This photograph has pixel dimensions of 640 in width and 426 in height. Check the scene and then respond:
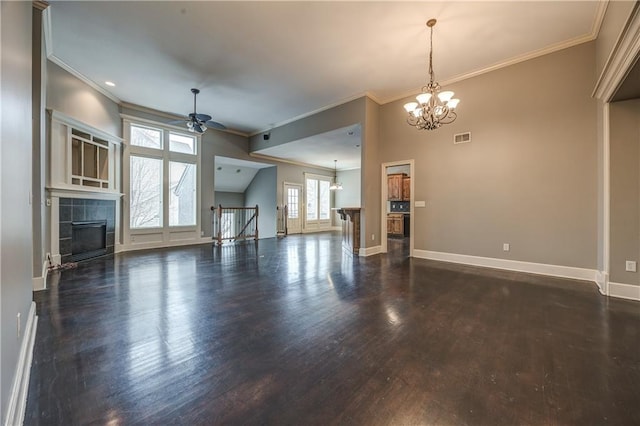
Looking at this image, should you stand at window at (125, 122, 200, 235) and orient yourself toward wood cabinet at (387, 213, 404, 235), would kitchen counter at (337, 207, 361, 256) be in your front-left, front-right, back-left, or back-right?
front-right

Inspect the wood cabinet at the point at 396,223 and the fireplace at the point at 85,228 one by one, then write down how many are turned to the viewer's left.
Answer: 0

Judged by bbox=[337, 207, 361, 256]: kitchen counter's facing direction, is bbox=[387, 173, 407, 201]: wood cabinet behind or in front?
behind

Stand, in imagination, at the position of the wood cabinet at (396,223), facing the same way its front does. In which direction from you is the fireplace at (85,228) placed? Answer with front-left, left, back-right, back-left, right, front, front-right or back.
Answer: front-right

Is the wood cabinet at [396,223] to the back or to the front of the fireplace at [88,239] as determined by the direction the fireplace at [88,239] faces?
to the front

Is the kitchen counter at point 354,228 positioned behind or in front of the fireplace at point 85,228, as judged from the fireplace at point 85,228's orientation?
in front

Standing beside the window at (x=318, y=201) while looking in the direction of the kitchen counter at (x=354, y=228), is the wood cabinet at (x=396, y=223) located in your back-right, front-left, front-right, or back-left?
front-left

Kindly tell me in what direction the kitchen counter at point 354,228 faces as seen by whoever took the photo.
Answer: facing the viewer and to the left of the viewer

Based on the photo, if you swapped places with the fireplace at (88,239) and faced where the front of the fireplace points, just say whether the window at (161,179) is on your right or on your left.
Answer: on your left

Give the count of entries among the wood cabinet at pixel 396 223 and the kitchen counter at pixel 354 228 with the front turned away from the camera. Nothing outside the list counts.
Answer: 0

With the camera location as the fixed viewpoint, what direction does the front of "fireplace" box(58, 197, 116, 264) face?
facing the viewer and to the right of the viewer

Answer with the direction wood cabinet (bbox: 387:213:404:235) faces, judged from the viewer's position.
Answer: facing the viewer

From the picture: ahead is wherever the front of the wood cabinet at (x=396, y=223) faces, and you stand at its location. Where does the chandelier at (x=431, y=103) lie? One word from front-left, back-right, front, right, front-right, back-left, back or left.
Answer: front

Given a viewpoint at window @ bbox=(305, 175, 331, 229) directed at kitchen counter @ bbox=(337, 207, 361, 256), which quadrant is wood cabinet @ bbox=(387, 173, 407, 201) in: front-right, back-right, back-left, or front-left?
front-left

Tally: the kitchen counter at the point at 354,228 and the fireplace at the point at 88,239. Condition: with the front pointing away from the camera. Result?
0
